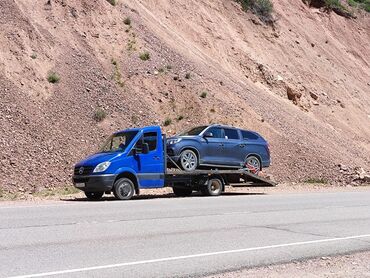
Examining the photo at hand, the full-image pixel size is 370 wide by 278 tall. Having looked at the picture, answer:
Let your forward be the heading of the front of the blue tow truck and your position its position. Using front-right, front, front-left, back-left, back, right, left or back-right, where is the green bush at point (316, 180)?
back

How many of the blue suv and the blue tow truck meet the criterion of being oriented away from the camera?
0

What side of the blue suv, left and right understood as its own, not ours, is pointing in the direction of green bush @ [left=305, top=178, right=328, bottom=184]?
back

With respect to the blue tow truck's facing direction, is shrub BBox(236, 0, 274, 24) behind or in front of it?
behind

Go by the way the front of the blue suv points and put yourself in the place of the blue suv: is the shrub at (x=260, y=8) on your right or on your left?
on your right

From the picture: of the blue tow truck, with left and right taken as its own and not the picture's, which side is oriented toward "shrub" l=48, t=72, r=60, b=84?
right

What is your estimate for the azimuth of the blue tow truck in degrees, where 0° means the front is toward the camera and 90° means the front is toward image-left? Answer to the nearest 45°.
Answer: approximately 45°

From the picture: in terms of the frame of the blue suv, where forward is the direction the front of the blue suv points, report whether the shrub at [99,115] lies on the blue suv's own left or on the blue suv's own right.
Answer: on the blue suv's own right

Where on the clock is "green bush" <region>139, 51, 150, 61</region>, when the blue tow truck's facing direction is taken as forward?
The green bush is roughly at 4 o'clock from the blue tow truck.

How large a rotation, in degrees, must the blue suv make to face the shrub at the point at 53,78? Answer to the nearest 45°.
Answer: approximately 90° to its right

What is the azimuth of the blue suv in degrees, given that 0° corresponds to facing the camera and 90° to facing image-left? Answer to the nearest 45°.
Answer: approximately 45°
